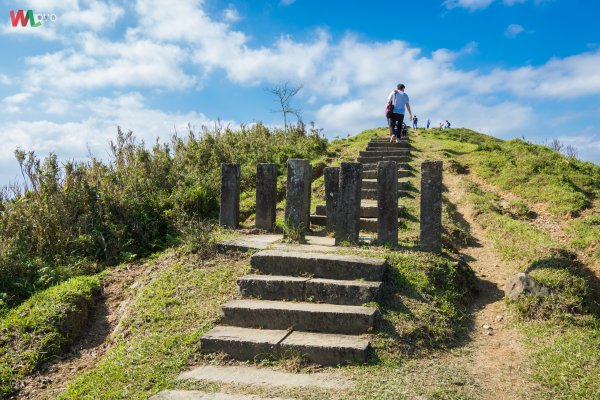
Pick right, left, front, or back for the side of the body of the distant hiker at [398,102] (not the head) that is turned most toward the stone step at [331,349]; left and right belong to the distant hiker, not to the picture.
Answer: back

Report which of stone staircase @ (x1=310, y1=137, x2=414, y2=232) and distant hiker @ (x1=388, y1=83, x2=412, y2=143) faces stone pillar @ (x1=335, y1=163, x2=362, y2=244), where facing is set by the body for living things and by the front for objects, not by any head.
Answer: the stone staircase

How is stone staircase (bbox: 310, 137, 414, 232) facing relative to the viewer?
toward the camera

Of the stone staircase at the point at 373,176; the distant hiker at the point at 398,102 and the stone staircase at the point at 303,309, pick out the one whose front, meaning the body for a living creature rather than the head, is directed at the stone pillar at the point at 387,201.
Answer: the stone staircase at the point at 373,176

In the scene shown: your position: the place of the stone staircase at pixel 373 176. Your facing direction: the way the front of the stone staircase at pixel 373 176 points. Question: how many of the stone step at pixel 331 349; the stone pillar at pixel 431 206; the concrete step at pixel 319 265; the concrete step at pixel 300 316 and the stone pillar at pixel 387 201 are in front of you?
5

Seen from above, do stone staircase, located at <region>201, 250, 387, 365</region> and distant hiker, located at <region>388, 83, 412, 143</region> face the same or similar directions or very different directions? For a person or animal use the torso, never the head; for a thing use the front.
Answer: very different directions

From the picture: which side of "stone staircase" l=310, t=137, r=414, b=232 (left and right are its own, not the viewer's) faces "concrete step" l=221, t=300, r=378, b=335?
front

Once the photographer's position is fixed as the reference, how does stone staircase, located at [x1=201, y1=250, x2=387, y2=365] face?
facing the viewer

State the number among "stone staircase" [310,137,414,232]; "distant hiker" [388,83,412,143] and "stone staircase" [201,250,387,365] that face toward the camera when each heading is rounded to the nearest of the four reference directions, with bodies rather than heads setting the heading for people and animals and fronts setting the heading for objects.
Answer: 2

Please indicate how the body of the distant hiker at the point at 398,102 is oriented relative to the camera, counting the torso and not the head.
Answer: away from the camera

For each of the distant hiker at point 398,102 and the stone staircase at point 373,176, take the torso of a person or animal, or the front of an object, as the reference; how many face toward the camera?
1

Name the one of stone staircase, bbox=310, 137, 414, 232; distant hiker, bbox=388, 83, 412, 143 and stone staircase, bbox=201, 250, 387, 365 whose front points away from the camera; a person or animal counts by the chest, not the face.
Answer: the distant hiker

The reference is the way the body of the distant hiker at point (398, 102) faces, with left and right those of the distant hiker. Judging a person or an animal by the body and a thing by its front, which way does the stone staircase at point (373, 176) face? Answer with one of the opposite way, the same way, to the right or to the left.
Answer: the opposite way

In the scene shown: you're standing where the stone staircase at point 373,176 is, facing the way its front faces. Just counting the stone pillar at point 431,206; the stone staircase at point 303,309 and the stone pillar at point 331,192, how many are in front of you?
3

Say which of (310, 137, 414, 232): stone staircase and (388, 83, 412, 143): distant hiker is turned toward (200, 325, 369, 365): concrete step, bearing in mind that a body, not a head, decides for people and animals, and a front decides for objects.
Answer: the stone staircase

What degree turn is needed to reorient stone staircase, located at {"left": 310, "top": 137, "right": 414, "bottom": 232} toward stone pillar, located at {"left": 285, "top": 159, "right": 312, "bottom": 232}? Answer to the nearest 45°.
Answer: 0° — it already faces it
